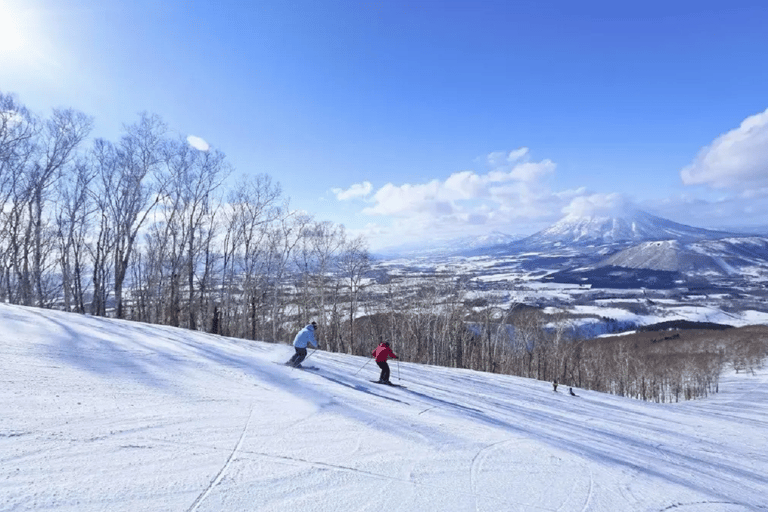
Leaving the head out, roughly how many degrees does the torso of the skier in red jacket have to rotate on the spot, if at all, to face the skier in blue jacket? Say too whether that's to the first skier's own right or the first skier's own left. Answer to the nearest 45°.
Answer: approximately 135° to the first skier's own left

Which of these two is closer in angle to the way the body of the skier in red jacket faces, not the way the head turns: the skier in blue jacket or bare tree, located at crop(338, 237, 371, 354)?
the bare tree

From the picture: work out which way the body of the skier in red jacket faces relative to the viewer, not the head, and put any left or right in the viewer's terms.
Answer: facing away from the viewer and to the right of the viewer

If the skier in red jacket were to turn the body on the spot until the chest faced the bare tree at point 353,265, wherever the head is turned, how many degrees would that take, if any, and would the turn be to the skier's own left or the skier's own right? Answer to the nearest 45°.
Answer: approximately 45° to the skier's own left
